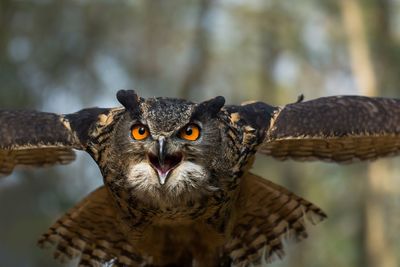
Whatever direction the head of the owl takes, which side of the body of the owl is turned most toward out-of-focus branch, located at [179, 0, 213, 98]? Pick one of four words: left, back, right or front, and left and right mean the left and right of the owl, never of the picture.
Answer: back

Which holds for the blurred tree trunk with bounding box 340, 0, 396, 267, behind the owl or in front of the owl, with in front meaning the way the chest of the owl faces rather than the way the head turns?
behind

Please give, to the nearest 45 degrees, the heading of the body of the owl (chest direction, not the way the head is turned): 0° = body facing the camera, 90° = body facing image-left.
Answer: approximately 0°

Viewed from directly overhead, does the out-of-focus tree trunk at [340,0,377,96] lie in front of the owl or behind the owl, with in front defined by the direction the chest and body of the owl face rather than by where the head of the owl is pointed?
behind
